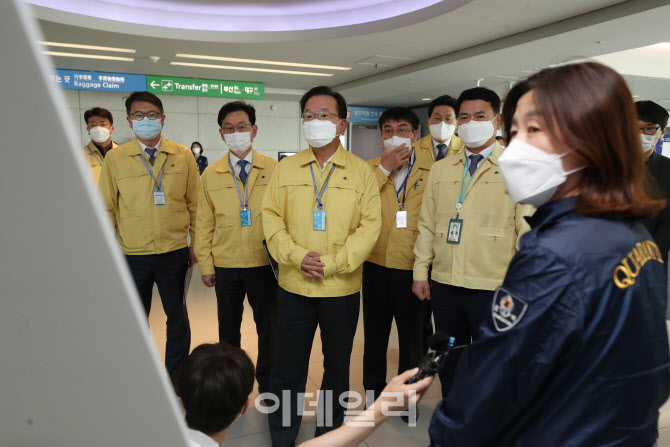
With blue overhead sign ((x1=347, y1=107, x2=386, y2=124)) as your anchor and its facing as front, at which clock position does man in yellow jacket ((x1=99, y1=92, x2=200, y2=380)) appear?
The man in yellow jacket is roughly at 12 o'clock from the blue overhead sign.

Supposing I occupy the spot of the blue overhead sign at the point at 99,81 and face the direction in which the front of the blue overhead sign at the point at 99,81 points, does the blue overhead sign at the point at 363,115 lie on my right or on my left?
on my left

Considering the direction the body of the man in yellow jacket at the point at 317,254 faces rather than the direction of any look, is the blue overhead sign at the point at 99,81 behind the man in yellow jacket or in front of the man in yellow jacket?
behind

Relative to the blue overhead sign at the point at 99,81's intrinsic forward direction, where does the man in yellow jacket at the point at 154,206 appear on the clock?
The man in yellow jacket is roughly at 12 o'clock from the blue overhead sign.

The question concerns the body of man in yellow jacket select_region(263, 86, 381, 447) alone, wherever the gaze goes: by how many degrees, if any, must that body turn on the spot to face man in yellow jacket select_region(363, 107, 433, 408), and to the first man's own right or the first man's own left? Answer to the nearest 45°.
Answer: approximately 135° to the first man's own left

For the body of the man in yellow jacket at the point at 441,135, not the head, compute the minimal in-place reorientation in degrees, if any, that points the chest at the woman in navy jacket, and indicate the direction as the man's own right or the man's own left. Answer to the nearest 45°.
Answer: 0° — they already face them
